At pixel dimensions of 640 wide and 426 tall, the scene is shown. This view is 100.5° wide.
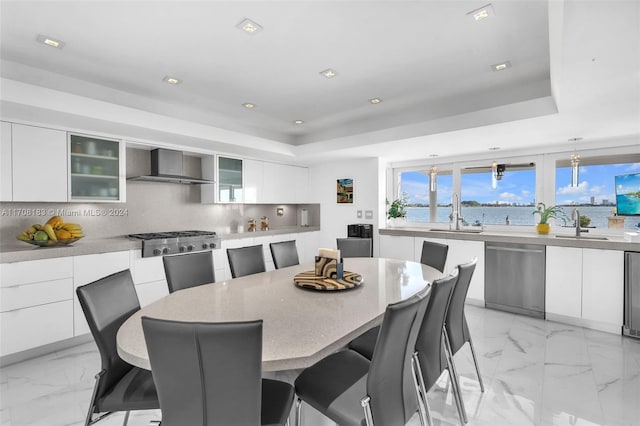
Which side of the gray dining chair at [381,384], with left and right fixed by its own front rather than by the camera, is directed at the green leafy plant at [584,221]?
right

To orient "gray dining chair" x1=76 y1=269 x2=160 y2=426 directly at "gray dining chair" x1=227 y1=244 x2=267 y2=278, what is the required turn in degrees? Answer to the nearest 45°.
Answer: approximately 90° to its left

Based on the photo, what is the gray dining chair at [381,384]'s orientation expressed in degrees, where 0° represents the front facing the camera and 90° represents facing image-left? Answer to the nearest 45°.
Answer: approximately 135°

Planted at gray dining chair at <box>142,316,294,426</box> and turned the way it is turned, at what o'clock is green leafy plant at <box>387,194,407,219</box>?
The green leafy plant is roughly at 12 o'clock from the gray dining chair.

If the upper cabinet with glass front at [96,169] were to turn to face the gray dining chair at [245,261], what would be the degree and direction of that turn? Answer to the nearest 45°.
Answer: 0° — it already faces it

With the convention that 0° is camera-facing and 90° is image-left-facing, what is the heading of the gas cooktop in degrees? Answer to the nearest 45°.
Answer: approximately 315°
